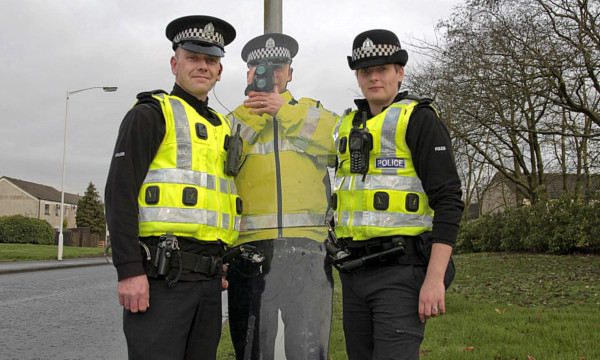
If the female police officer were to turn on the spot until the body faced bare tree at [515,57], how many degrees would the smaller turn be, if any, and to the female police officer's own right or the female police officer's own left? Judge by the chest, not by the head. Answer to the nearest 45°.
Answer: approximately 135° to the female police officer's own right

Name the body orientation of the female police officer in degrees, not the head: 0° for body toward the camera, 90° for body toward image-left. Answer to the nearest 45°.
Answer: approximately 45°

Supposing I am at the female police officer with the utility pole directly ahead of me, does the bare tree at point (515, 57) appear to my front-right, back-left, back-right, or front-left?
front-right

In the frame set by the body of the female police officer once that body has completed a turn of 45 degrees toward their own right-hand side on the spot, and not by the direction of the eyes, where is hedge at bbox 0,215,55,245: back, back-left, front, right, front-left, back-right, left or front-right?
front-right

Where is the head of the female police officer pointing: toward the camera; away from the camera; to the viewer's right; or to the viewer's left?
toward the camera

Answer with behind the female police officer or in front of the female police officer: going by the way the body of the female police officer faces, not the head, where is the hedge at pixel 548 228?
behind
